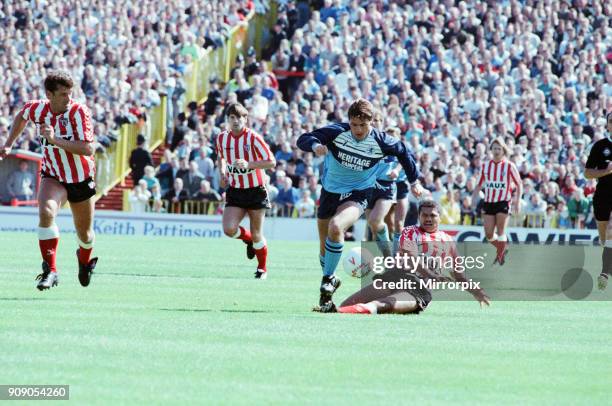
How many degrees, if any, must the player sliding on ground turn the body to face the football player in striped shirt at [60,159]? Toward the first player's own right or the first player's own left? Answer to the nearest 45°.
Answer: approximately 45° to the first player's own right

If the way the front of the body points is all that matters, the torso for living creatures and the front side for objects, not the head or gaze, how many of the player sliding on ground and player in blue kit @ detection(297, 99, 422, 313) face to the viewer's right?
0

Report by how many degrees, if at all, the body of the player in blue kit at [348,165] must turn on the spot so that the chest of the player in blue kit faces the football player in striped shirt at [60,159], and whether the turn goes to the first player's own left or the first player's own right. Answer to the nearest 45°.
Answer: approximately 90° to the first player's own right

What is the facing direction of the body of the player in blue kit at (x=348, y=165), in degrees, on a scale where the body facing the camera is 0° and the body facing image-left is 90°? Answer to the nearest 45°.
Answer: approximately 0°

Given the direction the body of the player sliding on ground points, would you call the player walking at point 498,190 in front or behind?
behind

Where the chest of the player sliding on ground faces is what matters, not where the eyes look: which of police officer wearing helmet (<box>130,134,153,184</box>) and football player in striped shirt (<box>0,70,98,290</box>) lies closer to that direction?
the football player in striped shirt
